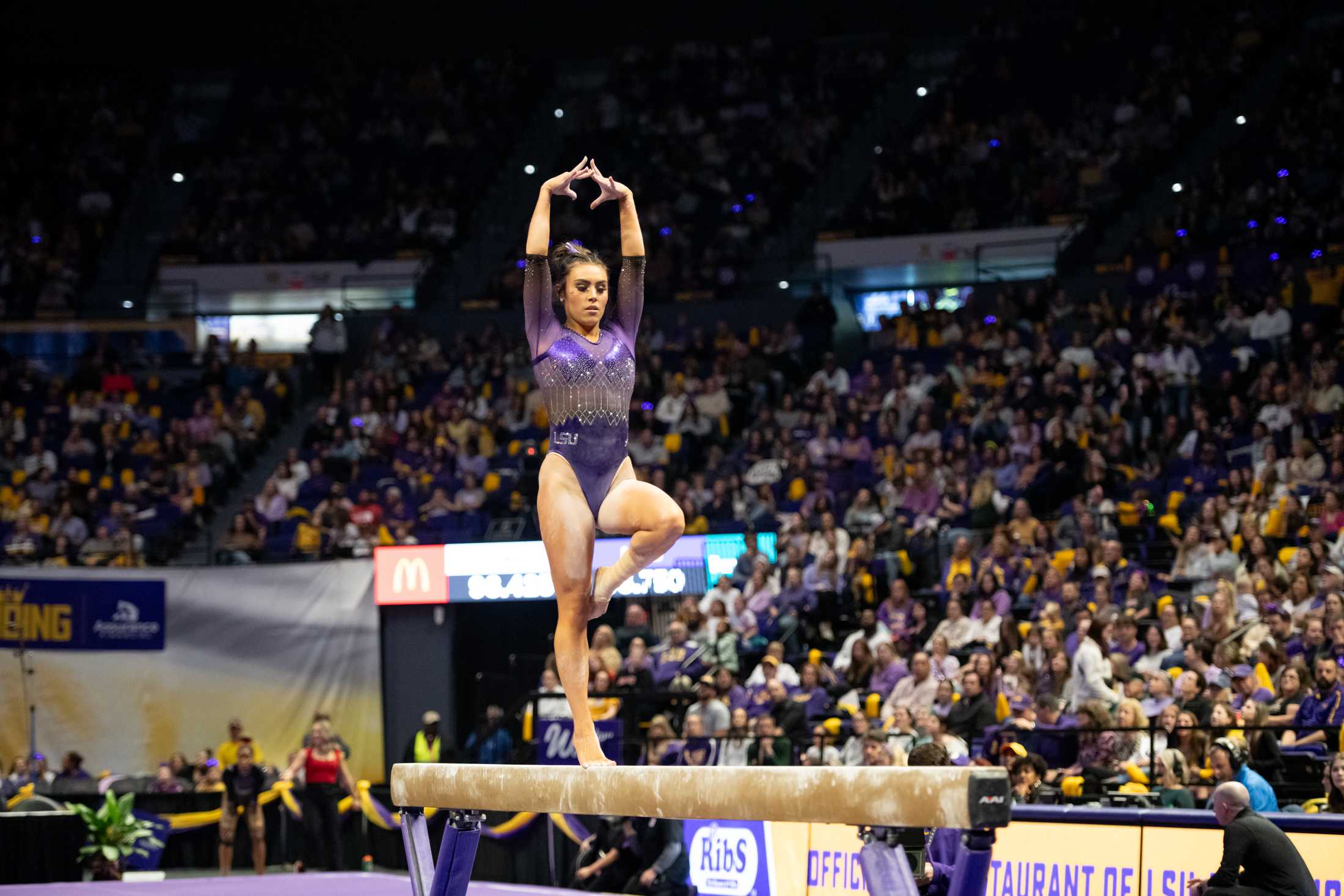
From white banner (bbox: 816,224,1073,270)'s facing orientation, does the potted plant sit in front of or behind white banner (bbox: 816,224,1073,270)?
in front

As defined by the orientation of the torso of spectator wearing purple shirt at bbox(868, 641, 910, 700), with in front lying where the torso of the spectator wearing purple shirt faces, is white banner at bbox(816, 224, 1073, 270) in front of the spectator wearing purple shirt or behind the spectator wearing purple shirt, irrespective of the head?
behind

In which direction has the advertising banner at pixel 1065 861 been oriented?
toward the camera

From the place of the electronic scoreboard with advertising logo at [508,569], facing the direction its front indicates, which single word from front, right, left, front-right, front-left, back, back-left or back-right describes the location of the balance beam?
front

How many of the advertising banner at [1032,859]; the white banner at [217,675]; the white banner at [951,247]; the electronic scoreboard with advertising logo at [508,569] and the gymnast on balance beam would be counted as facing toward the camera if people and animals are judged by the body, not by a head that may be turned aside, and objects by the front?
5

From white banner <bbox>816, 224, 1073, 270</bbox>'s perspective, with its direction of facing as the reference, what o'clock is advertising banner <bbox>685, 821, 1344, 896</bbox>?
The advertising banner is roughly at 12 o'clock from the white banner.

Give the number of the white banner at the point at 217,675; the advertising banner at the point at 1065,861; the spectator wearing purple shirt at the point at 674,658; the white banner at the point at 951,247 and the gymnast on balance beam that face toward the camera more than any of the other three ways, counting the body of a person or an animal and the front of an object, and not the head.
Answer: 5

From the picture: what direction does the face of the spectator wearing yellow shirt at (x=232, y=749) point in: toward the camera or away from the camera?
toward the camera

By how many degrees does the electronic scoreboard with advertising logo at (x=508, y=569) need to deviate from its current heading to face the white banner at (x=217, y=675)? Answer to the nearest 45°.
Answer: approximately 135° to its right

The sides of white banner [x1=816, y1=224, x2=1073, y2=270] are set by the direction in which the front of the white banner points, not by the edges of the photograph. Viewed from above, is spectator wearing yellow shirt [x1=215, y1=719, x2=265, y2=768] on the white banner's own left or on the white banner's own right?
on the white banner's own right

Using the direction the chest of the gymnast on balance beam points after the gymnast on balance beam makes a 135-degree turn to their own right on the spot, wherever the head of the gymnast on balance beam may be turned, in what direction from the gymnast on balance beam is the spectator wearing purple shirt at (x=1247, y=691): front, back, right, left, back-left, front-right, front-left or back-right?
right

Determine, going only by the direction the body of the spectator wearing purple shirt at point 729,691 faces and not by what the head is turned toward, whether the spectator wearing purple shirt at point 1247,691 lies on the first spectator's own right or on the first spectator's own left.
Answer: on the first spectator's own left

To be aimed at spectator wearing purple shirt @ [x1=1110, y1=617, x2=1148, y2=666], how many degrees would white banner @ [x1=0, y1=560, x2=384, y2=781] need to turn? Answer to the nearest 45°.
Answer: approximately 45° to its left

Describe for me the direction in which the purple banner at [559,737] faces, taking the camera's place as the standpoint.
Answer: facing the viewer

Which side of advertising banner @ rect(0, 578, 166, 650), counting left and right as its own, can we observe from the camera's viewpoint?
front

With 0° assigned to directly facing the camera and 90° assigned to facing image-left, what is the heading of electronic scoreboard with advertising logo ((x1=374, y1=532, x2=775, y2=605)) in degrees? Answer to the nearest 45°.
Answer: approximately 0°

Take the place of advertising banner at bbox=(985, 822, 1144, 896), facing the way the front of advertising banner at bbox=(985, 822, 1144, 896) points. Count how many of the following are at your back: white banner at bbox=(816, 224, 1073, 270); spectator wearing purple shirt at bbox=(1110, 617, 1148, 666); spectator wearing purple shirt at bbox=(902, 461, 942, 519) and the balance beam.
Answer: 3

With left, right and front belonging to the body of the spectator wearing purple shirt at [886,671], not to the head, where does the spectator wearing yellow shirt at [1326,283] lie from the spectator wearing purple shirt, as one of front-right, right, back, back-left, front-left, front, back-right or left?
back

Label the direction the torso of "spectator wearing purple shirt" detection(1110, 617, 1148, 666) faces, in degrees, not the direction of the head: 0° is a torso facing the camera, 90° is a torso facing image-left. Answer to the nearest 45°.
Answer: approximately 45°

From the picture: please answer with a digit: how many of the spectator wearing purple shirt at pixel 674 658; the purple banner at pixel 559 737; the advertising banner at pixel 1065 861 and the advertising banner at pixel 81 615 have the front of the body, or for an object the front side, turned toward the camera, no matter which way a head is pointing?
4

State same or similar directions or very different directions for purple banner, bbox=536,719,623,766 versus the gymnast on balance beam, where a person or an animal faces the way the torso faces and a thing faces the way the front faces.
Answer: same or similar directions
